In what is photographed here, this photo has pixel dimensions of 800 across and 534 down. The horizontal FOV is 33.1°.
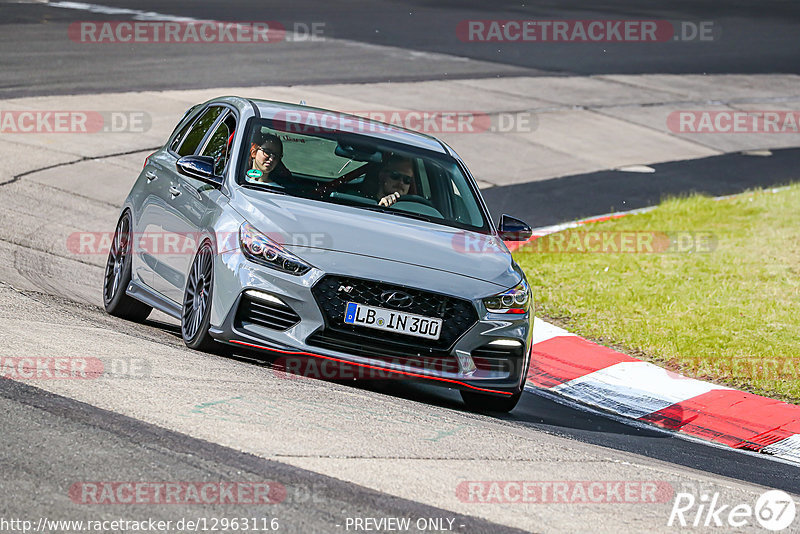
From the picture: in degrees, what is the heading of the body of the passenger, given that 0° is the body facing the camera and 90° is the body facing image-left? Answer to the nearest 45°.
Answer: approximately 315°

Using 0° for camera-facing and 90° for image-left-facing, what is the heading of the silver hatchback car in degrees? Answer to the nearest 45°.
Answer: approximately 315°

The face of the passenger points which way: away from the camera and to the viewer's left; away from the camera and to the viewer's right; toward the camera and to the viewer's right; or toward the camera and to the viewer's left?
toward the camera and to the viewer's right
